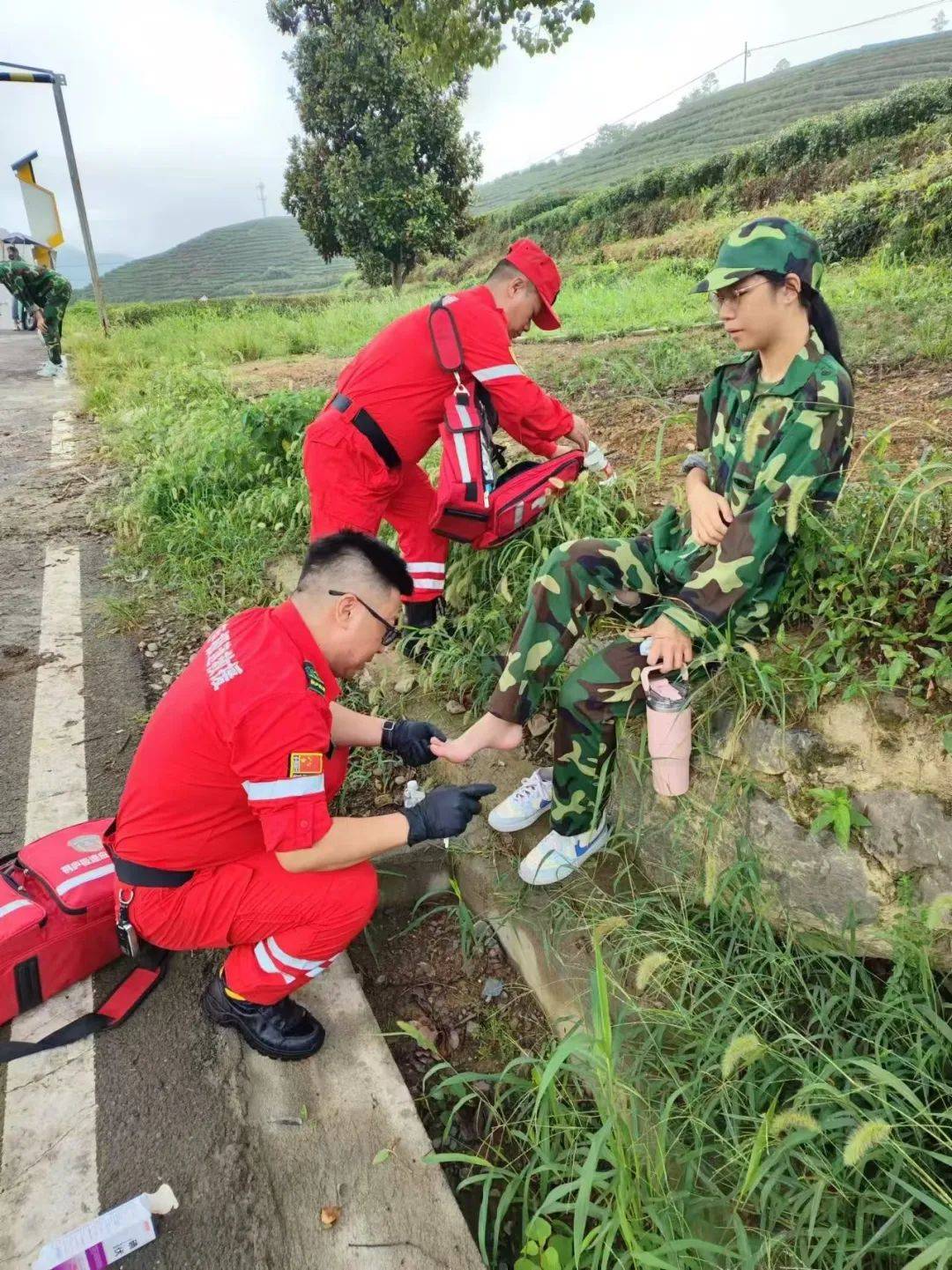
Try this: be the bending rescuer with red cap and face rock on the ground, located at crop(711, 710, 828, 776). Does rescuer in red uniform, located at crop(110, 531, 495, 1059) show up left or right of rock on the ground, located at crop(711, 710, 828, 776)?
right

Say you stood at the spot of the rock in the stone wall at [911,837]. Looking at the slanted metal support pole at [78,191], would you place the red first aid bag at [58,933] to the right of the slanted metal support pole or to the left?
left

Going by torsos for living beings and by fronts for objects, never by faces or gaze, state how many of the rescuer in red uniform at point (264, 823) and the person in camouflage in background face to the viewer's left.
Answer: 1

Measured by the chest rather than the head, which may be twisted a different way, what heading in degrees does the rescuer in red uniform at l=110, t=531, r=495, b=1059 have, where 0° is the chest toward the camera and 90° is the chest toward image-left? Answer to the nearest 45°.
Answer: approximately 270°

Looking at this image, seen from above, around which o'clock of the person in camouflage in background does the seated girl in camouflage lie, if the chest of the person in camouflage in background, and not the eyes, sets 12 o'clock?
The seated girl in camouflage is roughly at 9 o'clock from the person in camouflage in background.

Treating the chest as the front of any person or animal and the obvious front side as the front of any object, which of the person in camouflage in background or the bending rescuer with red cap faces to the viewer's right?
the bending rescuer with red cap

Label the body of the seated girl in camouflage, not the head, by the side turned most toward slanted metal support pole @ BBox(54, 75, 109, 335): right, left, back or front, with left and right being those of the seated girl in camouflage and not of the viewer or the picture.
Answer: right

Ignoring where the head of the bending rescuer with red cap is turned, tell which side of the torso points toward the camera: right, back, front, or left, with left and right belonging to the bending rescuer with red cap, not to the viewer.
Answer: right

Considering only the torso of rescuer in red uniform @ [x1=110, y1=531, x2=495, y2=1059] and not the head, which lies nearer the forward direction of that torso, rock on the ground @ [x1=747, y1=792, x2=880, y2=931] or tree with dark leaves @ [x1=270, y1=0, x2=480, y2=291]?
the rock on the ground

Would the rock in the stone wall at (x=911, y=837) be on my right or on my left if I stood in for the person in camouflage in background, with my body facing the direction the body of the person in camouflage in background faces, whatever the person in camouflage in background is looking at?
on my left

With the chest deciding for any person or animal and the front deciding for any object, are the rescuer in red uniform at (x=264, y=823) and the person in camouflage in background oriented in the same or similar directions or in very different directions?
very different directions

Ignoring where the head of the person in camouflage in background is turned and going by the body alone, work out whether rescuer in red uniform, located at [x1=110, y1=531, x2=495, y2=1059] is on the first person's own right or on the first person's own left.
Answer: on the first person's own left

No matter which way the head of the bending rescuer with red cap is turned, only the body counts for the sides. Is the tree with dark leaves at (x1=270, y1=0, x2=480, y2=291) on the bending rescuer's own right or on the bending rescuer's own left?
on the bending rescuer's own left

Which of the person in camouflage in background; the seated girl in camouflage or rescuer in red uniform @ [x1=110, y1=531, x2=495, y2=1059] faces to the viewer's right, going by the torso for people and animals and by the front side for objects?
the rescuer in red uniform

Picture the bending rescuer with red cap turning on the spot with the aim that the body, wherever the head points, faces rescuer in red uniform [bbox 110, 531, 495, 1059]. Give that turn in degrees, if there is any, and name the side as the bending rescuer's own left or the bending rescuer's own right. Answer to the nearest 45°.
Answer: approximately 90° to the bending rescuer's own right
